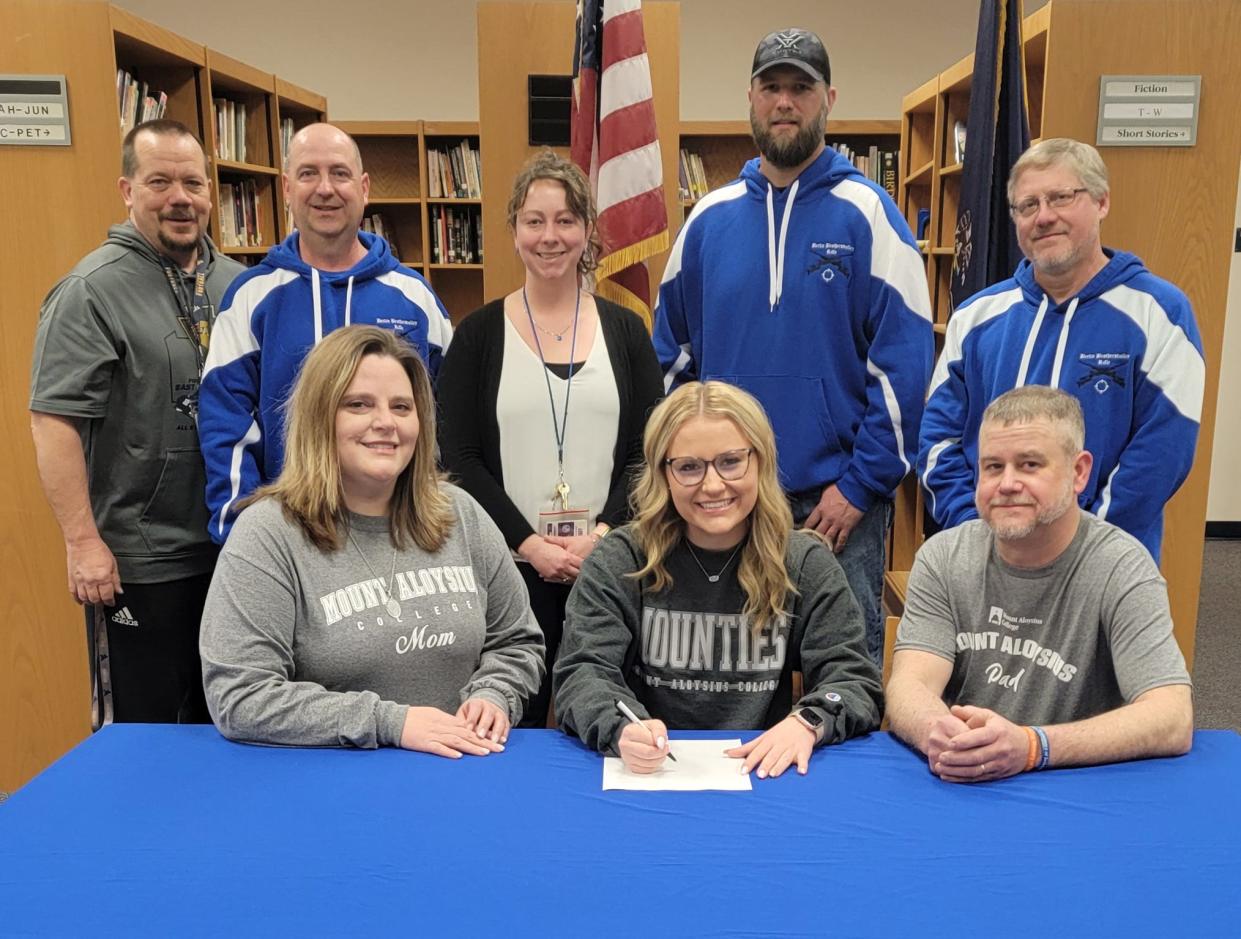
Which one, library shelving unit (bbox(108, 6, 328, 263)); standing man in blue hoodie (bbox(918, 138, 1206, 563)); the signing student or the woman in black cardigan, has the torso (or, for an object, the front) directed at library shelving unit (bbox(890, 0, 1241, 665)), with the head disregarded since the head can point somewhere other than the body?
library shelving unit (bbox(108, 6, 328, 263))

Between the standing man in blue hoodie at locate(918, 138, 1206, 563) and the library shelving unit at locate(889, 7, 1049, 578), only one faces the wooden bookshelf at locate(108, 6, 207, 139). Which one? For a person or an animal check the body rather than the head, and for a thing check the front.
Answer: the library shelving unit

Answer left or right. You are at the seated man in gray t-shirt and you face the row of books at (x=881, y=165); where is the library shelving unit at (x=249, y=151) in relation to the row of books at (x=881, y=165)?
left

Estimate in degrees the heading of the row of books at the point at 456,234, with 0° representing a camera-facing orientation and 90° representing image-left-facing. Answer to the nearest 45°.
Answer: approximately 0°

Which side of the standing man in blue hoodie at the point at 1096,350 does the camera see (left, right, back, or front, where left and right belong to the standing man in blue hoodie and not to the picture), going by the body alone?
front

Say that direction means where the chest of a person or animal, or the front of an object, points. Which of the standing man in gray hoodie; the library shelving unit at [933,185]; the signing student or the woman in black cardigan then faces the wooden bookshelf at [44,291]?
the library shelving unit

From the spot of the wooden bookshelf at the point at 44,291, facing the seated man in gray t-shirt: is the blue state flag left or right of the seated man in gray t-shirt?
left
